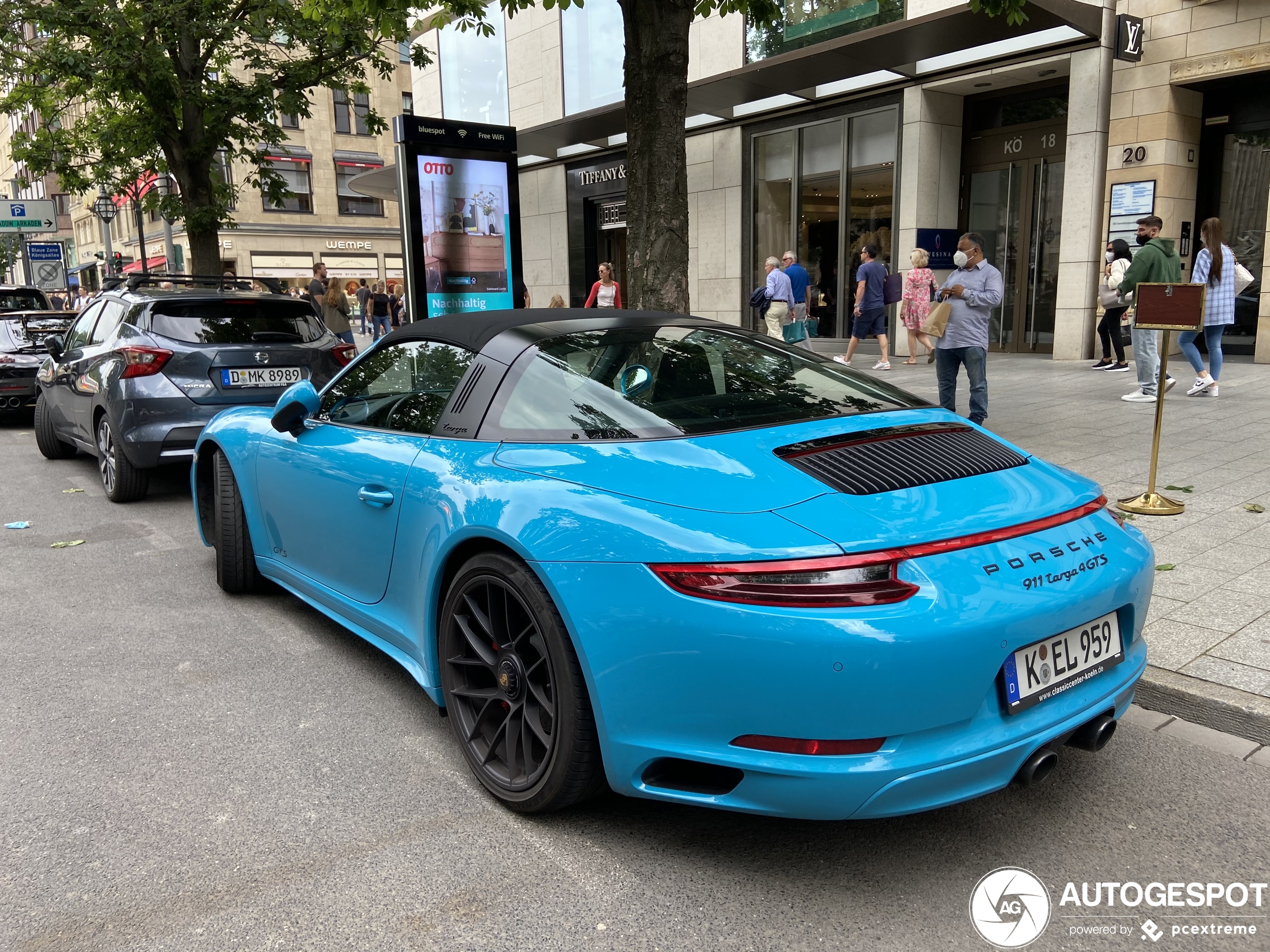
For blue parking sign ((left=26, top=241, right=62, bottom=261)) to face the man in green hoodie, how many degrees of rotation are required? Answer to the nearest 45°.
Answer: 0° — it already faces them

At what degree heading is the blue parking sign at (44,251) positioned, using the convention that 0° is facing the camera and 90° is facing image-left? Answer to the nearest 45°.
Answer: approximately 0°

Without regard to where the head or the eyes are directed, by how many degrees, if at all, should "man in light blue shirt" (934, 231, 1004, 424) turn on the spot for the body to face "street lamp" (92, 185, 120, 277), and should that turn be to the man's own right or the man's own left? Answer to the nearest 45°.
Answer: approximately 90° to the man's own right

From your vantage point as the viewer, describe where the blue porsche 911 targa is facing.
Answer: facing away from the viewer and to the left of the viewer

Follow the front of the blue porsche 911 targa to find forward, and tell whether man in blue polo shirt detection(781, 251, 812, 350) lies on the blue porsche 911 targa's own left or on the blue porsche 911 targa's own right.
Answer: on the blue porsche 911 targa's own right

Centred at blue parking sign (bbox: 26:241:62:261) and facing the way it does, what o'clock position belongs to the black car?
The black car is roughly at 12 o'clock from the blue parking sign.

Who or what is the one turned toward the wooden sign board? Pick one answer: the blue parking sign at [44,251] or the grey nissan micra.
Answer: the blue parking sign

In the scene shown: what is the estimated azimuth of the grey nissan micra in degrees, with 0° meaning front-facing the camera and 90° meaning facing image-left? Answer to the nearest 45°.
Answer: approximately 135°
